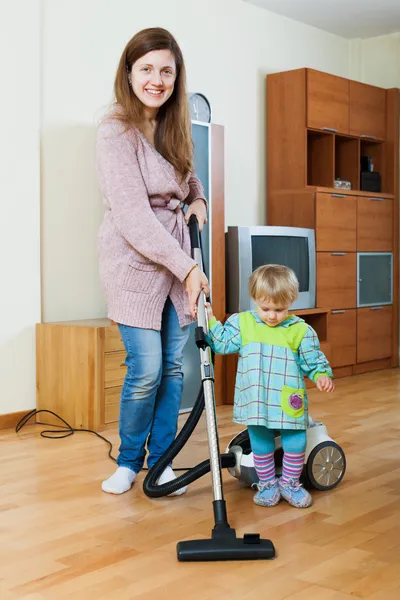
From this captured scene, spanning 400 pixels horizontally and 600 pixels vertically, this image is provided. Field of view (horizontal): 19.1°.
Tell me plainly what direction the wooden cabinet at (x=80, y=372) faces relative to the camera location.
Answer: facing the viewer and to the right of the viewer

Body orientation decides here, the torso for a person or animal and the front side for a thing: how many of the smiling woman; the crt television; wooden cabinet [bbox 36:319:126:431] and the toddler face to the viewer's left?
0

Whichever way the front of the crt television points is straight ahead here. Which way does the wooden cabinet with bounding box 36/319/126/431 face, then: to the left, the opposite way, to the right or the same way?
the same way

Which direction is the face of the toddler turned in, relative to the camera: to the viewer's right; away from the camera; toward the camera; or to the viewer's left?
toward the camera

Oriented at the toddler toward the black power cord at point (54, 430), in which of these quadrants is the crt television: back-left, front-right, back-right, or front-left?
front-right

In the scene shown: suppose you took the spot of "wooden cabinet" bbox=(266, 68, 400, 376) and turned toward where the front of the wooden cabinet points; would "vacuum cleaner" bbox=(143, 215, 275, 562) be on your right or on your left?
on your right

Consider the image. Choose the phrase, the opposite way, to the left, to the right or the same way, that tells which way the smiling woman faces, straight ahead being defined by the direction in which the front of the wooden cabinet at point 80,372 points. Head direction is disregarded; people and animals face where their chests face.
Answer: the same way

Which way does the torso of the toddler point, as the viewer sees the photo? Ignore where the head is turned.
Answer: toward the camera

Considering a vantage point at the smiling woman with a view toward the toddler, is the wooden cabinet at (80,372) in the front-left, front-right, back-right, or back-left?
back-left

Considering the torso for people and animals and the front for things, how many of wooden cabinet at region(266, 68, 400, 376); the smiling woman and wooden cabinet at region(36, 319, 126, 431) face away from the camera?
0

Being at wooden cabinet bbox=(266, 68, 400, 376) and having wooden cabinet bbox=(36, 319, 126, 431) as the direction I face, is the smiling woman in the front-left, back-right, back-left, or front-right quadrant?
front-left

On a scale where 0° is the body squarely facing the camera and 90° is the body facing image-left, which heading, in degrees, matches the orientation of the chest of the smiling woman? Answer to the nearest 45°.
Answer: approximately 315°
